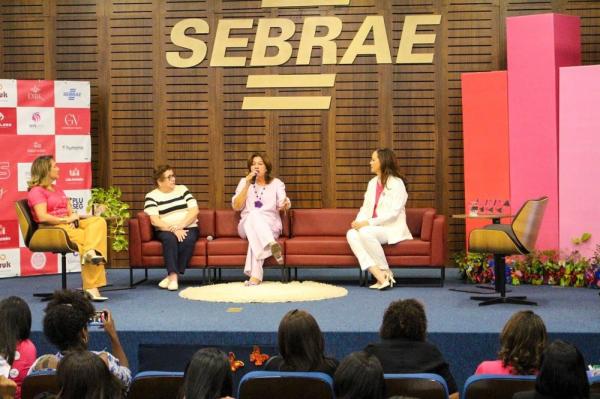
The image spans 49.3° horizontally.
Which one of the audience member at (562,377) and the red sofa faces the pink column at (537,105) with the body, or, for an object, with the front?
the audience member

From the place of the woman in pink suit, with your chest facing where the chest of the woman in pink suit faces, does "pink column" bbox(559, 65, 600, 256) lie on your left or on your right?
on your left

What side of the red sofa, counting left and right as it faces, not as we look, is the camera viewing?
front

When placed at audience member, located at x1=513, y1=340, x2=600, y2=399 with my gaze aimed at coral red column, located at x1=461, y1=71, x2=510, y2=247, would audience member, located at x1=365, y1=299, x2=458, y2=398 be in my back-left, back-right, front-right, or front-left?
front-left

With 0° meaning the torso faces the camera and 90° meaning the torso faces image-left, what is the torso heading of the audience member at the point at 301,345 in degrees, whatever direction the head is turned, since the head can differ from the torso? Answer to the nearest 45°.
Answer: approximately 180°

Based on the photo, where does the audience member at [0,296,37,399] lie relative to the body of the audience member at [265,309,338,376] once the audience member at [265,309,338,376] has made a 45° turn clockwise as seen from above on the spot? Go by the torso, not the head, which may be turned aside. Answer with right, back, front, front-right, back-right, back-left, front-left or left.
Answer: back-left

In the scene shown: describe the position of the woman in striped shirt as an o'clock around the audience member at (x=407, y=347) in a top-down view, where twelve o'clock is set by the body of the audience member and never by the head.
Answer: The woman in striped shirt is roughly at 11 o'clock from the audience member.

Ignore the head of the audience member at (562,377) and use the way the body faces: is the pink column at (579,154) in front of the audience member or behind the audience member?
in front

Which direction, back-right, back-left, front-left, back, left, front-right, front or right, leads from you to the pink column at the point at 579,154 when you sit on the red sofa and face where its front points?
left

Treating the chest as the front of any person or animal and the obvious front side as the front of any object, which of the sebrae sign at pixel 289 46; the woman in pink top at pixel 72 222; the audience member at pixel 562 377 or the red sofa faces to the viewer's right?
the woman in pink top

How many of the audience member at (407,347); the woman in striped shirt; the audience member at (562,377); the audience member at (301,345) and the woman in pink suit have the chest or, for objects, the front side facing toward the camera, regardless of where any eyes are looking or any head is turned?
2

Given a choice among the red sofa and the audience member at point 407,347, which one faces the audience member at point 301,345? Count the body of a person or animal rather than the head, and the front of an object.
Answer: the red sofa

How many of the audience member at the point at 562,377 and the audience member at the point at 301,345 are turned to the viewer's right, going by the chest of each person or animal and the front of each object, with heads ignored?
0

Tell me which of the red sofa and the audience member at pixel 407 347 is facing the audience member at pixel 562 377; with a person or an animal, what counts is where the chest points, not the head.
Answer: the red sofa

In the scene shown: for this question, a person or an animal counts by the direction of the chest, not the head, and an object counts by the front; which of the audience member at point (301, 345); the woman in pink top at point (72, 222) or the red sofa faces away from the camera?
the audience member

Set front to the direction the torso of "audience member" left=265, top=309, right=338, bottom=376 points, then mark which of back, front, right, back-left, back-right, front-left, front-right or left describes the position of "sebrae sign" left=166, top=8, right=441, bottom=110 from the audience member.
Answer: front

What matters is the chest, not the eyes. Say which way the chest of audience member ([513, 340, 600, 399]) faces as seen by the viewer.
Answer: away from the camera

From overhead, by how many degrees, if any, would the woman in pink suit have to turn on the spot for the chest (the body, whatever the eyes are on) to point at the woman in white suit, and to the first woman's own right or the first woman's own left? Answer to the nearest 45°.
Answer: approximately 90° to the first woman's own left

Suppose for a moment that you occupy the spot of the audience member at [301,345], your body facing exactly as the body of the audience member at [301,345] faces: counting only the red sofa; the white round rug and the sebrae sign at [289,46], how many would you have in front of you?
3
